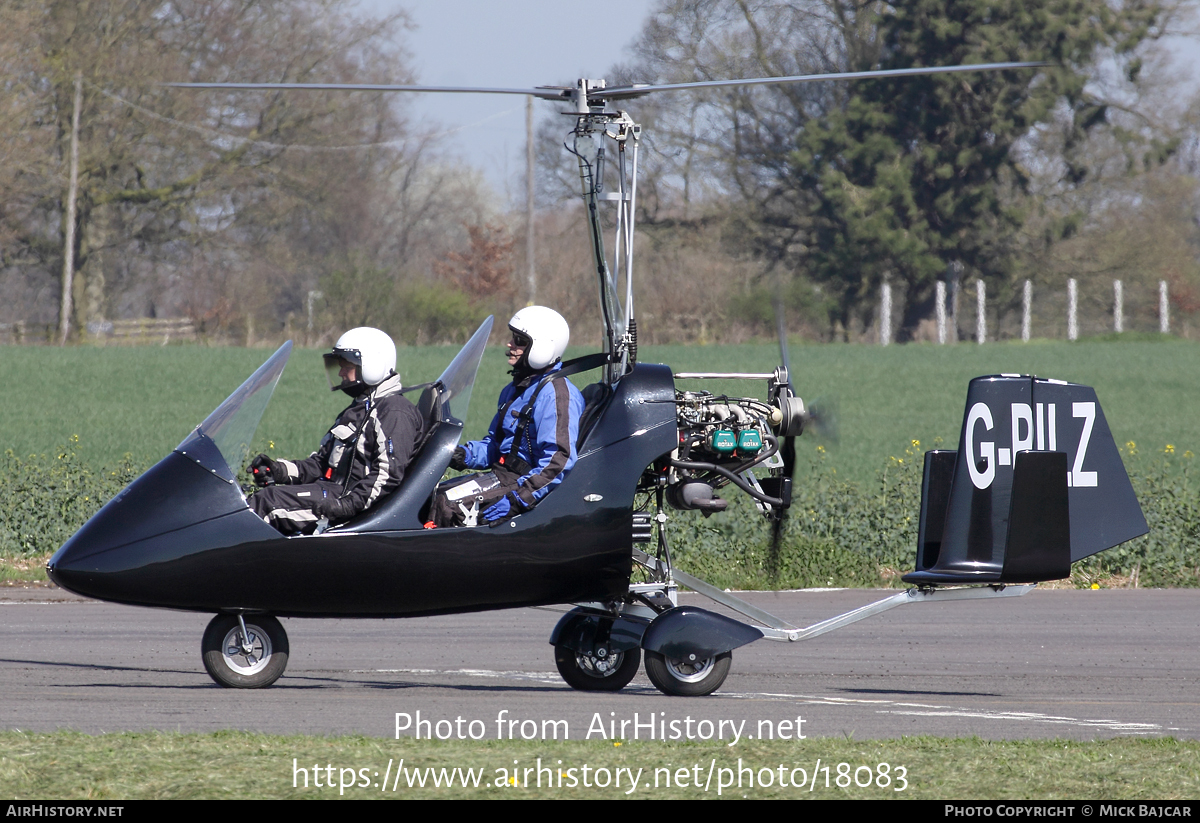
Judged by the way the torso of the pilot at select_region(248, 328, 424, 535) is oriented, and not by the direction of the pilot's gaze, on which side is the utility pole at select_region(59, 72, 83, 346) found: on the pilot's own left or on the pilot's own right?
on the pilot's own right

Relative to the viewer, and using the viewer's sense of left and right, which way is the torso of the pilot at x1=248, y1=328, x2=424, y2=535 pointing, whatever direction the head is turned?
facing to the left of the viewer

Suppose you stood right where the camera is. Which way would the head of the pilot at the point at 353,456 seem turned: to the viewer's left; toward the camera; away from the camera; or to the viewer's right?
to the viewer's left

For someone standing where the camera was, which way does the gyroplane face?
facing to the left of the viewer

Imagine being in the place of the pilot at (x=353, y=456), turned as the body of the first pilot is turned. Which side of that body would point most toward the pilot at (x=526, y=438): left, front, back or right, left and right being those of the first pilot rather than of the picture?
back

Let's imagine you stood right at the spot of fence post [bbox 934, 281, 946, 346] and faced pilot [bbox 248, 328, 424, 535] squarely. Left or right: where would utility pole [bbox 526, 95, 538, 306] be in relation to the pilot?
right

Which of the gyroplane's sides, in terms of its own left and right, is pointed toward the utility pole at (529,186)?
right

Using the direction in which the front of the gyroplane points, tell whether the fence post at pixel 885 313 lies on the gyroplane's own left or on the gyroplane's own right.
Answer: on the gyroplane's own right

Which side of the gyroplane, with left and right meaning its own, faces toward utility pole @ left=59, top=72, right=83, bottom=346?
right
